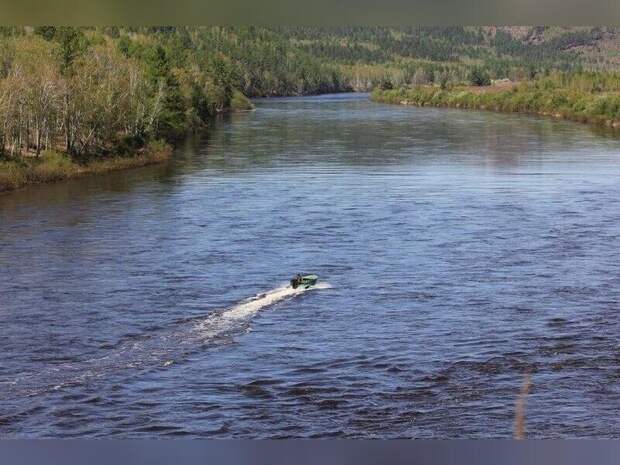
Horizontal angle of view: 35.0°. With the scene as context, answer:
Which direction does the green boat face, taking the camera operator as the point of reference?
facing away from the viewer and to the right of the viewer
